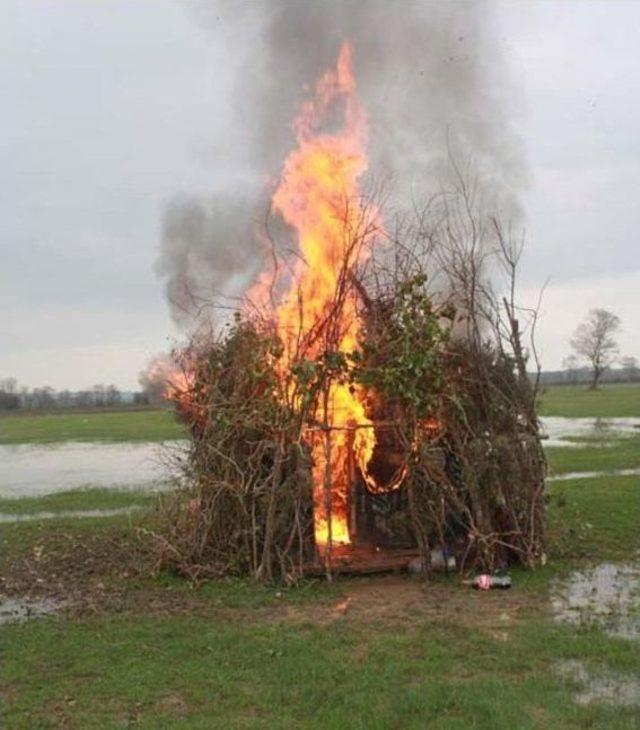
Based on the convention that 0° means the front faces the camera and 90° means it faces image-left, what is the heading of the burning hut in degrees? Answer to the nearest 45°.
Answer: approximately 0°
